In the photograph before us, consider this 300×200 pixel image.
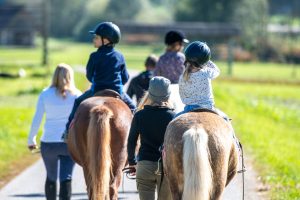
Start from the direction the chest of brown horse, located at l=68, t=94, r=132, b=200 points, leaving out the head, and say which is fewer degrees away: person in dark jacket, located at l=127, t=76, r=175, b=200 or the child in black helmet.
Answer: the child in black helmet

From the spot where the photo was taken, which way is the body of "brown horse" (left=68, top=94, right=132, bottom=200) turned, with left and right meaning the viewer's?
facing away from the viewer

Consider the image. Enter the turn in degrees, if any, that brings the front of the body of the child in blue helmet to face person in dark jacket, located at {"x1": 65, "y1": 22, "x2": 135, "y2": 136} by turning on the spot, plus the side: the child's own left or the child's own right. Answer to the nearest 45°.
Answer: approximately 45° to the child's own left

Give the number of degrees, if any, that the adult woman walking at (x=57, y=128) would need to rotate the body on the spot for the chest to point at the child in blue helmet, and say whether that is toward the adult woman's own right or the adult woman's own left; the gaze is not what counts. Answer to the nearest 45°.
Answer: approximately 135° to the adult woman's own right

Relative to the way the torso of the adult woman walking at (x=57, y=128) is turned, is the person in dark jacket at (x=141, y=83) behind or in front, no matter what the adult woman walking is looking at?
in front

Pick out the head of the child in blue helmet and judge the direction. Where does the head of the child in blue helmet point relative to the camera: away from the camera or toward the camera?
away from the camera

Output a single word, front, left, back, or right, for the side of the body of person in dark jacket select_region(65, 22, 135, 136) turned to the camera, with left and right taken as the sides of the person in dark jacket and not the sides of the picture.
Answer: back

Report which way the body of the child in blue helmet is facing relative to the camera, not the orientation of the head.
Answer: away from the camera

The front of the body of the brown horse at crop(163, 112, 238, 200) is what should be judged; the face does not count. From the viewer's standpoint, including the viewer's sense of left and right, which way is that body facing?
facing away from the viewer

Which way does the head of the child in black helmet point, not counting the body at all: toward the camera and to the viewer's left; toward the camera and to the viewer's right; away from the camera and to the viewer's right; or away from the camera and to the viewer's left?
away from the camera and to the viewer's right

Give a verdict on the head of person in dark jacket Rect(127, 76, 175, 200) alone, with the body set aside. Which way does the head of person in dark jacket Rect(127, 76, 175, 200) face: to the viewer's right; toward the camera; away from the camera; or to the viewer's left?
away from the camera

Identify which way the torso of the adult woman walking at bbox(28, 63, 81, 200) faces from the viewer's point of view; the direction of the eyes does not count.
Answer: away from the camera
